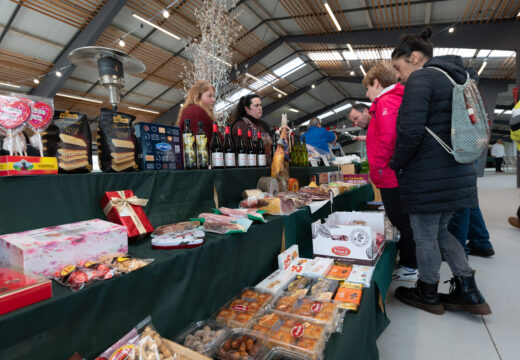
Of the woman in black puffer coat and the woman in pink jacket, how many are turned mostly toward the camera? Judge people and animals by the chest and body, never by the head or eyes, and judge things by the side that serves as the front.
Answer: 0

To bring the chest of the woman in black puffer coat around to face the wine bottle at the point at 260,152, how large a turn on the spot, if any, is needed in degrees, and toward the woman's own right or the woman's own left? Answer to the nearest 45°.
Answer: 0° — they already face it

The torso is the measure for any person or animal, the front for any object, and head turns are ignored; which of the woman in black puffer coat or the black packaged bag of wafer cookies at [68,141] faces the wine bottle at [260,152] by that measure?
the woman in black puffer coat

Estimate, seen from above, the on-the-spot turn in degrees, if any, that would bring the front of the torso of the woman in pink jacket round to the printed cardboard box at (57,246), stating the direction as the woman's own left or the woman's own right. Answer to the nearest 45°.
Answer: approximately 45° to the woman's own left

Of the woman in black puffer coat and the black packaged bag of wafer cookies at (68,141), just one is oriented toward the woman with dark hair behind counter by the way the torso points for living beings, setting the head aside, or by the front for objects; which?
the woman in black puffer coat

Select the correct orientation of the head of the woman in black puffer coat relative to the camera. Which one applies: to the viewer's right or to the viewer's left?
to the viewer's left

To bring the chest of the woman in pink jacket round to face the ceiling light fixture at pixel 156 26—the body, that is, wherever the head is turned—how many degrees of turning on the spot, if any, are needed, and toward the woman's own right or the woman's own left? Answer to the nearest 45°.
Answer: approximately 45° to the woman's own right

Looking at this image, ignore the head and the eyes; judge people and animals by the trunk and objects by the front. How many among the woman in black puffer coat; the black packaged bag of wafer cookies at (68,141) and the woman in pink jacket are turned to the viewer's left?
2

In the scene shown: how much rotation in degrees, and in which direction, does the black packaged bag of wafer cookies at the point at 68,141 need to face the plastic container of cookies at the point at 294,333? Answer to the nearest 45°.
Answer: approximately 45° to its left

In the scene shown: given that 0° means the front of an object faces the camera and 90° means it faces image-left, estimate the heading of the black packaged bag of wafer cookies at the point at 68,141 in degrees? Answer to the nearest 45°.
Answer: approximately 0°

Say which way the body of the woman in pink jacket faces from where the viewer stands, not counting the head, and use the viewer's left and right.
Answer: facing to the left of the viewer

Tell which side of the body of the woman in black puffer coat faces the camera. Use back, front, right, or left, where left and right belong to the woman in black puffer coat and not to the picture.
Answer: left

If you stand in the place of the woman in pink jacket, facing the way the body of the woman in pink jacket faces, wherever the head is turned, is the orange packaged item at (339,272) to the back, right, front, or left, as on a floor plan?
left
